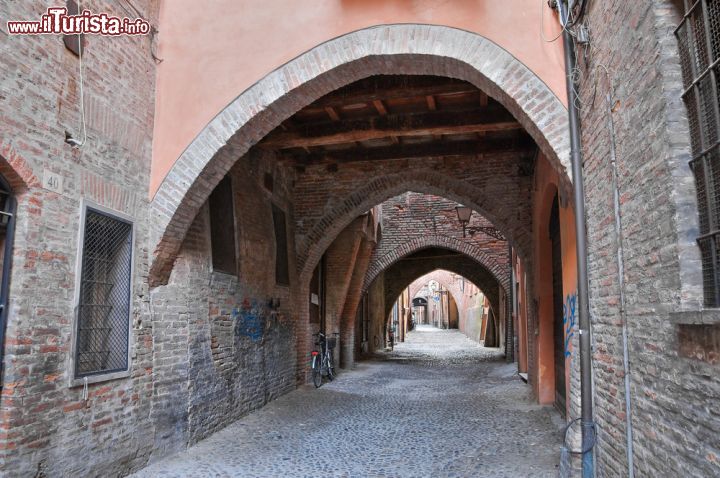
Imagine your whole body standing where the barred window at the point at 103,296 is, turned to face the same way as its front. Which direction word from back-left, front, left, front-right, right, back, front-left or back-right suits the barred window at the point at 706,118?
front

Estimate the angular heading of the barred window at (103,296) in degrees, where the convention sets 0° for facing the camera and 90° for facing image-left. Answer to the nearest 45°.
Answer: approximately 315°

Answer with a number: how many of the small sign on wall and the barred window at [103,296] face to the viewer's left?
0

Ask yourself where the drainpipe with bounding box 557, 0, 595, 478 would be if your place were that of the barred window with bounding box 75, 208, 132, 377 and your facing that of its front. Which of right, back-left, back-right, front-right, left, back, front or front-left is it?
front

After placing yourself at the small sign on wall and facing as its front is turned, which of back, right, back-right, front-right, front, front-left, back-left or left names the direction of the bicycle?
left

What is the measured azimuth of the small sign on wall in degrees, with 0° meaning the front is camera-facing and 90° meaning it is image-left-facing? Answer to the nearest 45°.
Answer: approximately 315°

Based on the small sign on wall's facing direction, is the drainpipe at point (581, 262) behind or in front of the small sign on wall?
in front

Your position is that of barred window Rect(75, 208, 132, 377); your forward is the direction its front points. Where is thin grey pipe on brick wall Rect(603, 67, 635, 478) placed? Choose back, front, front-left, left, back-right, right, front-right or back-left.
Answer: front

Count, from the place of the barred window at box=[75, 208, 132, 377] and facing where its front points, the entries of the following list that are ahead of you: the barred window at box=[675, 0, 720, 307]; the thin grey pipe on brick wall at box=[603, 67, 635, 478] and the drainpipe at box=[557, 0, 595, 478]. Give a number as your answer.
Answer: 3

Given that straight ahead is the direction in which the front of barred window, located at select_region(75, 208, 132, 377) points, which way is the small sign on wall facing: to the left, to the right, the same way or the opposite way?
the same way

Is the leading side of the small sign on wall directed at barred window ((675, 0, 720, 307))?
yes

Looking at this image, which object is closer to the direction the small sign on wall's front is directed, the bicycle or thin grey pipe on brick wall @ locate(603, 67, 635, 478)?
the thin grey pipe on brick wall

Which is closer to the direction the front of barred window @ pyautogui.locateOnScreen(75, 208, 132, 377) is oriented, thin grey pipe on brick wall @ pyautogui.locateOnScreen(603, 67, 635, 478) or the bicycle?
the thin grey pipe on brick wall
